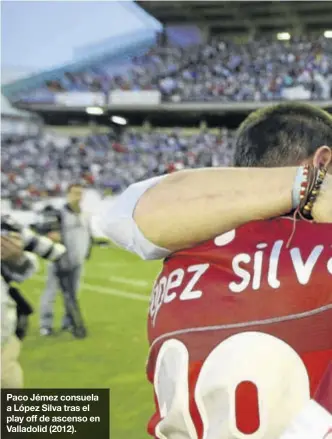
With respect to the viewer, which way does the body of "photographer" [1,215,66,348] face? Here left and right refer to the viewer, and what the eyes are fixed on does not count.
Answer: facing to the right of the viewer

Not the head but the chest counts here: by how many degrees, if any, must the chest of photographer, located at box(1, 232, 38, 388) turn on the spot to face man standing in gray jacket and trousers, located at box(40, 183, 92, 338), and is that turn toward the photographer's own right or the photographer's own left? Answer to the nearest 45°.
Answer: approximately 90° to the photographer's own left

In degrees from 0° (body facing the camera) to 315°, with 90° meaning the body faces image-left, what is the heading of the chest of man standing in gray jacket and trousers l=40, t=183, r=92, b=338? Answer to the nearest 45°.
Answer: approximately 45°

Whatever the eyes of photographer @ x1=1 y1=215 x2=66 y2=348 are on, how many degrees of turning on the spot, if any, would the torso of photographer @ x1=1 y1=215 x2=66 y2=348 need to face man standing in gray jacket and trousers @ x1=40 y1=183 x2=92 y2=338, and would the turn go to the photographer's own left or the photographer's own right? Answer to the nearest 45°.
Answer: approximately 90° to the photographer's own left

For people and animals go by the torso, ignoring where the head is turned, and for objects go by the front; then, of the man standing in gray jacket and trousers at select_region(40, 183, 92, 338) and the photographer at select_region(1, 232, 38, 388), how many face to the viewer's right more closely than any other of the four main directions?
1
